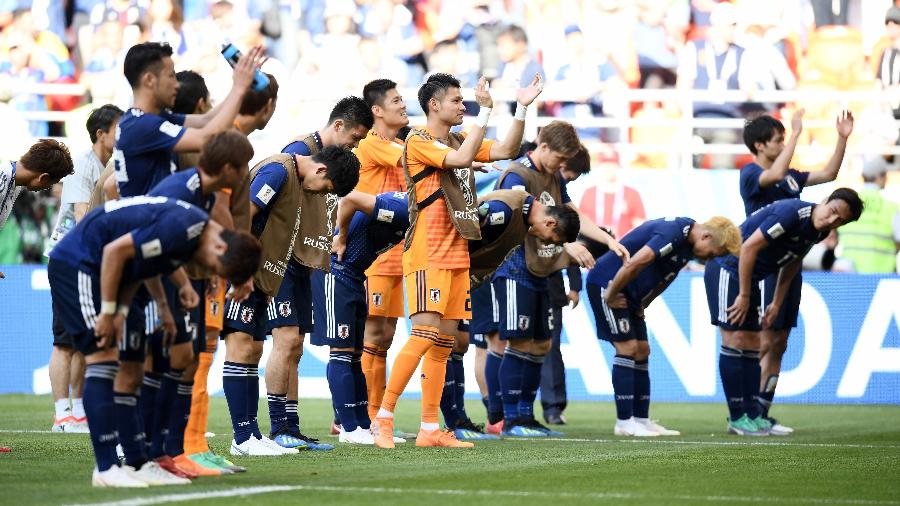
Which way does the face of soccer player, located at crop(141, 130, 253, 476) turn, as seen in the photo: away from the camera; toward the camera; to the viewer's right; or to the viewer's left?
to the viewer's right

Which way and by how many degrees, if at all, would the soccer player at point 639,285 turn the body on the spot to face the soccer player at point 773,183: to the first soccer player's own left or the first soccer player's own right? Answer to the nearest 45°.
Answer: approximately 45° to the first soccer player's own left

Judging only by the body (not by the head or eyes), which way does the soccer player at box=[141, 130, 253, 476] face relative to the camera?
to the viewer's right

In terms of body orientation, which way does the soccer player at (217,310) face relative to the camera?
to the viewer's right

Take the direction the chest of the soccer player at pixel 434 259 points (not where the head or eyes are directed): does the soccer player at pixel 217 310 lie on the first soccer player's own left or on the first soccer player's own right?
on the first soccer player's own right

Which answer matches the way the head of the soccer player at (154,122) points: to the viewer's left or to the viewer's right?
to the viewer's right

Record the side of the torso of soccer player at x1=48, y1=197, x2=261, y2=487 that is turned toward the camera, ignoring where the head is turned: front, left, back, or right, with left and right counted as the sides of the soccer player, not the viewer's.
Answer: right

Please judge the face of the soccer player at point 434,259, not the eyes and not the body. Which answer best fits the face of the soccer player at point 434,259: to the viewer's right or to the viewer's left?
to the viewer's right

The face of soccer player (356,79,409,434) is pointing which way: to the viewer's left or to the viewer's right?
to the viewer's right

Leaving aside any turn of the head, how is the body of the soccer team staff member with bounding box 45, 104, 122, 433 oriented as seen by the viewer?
to the viewer's right

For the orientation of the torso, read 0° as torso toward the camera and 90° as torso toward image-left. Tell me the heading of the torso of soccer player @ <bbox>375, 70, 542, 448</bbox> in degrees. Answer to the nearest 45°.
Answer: approximately 315°

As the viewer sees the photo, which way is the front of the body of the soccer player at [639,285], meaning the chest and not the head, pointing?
to the viewer's right
